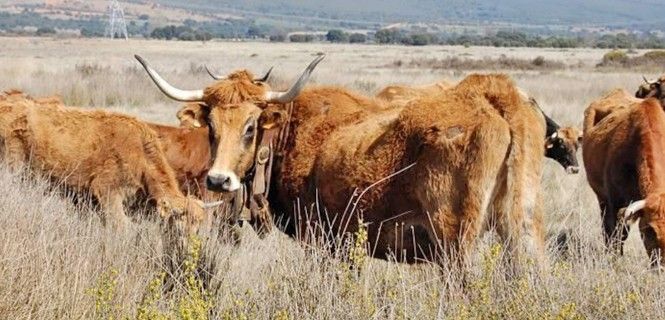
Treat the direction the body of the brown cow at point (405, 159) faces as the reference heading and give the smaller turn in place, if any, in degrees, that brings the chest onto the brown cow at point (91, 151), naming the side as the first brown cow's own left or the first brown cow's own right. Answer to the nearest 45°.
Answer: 0° — it already faces it

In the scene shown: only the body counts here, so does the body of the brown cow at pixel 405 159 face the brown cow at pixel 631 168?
no

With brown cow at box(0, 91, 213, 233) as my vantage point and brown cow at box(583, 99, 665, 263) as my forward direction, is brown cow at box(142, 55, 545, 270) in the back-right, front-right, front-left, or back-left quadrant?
front-right

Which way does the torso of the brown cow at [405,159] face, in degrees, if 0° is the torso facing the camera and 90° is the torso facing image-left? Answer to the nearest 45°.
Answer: approximately 135°

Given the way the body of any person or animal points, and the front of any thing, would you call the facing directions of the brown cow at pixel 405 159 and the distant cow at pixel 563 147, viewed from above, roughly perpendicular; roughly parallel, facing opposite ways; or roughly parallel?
roughly parallel, facing opposite ways

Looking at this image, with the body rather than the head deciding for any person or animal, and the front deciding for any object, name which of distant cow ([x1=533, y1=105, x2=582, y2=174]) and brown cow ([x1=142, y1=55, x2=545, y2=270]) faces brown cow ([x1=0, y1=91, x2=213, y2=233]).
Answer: brown cow ([x1=142, y1=55, x2=545, y2=270])

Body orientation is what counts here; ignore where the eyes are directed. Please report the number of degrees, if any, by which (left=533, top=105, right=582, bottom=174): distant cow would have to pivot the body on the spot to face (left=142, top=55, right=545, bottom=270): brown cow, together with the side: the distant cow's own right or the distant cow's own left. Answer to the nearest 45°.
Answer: approximately 45° to the distant cow's own right

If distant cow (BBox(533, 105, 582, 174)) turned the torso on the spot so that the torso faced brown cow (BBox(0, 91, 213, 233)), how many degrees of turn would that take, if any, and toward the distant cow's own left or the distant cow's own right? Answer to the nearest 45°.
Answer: approximately 90° to the distant cow's own right

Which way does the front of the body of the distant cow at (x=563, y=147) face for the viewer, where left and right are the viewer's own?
facing the viewer and to the right of the viewer
